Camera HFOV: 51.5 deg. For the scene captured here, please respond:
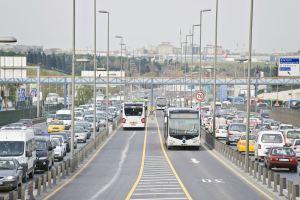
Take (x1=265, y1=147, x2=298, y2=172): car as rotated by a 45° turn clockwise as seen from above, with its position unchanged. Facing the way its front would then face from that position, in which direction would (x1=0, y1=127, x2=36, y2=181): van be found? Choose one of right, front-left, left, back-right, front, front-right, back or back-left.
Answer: back

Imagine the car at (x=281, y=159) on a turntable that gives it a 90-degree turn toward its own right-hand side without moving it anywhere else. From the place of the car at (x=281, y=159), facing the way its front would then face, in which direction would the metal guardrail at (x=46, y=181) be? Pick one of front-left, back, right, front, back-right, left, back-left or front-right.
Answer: back-right

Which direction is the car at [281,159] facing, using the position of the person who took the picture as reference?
facing away from the viewer

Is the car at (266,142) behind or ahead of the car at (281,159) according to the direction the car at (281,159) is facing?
ahead
